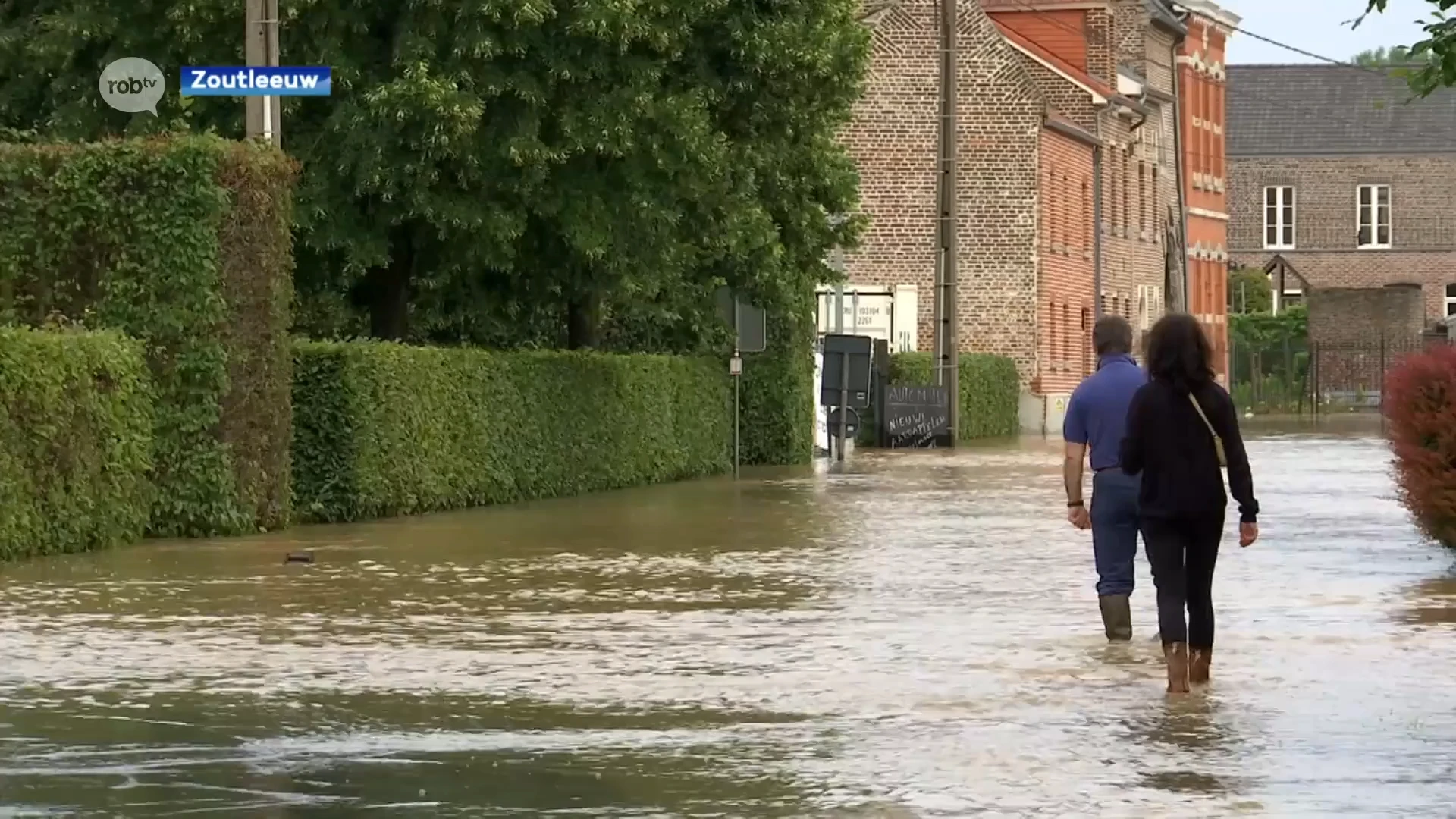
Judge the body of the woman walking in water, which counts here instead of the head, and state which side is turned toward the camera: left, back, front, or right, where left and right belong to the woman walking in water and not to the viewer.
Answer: back

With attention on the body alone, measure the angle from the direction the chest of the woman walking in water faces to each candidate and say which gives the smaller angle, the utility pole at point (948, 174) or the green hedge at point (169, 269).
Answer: the utility pole

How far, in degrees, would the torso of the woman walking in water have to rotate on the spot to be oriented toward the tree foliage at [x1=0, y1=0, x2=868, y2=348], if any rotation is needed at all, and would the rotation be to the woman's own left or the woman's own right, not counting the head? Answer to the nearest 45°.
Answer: approximately 45° to the woman's own left

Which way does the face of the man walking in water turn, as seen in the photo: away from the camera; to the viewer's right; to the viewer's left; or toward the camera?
away from the camera

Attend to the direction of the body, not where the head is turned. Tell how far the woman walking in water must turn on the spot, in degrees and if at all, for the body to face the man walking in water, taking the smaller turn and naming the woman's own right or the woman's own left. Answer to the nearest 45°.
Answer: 0° — they already face them

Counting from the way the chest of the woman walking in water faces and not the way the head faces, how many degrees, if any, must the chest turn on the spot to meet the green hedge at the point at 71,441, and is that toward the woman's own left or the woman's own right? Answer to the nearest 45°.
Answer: approximately 45° to the woman's own left

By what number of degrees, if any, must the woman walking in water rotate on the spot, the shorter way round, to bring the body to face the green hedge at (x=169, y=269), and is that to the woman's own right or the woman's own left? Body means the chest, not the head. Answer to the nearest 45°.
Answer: approximately 45° to the woman's own left

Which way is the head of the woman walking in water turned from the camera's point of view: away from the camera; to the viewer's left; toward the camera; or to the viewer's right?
away from the camera
